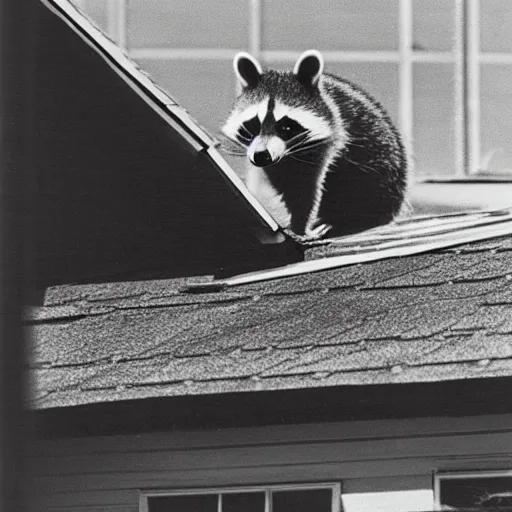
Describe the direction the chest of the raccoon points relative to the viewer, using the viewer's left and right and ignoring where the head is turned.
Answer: facing the viewer and to the left of the viewer
